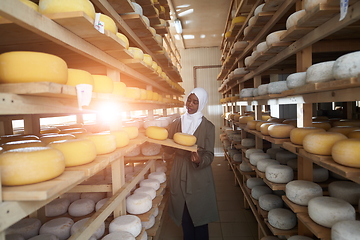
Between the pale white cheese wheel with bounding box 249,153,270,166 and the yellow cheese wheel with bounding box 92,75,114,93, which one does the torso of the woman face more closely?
the yellow cheese wheel

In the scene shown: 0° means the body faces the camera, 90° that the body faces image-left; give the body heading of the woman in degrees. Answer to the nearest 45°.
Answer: approximately 45°

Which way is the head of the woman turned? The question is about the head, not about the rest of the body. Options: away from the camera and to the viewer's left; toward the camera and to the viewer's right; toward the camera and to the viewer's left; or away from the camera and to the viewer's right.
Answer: toward the camera and to the viewer's left

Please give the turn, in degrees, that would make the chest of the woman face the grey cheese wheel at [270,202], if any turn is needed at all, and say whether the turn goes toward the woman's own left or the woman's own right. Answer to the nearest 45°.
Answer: approximately 135° to the woman's own left

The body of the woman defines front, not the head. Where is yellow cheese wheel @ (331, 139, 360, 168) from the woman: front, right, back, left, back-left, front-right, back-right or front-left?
left

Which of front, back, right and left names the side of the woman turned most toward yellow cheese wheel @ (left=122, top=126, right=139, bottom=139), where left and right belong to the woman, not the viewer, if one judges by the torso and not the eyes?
front

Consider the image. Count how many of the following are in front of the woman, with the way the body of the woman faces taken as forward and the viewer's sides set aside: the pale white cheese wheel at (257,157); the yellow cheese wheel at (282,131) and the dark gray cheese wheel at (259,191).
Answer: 0

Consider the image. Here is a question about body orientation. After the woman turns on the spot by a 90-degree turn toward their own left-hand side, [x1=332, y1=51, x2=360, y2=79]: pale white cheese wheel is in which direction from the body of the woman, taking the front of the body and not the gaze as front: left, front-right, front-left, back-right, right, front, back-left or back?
front

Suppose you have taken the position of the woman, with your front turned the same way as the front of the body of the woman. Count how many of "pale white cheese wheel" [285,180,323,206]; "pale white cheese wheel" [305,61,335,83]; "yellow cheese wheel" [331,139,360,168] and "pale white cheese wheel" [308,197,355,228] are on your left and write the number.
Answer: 4

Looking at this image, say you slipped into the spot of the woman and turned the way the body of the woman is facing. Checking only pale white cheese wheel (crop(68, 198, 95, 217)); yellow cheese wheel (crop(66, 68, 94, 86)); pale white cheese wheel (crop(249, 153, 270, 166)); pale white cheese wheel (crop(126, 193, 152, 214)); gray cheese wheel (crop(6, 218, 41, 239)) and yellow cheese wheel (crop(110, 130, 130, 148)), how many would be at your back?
1

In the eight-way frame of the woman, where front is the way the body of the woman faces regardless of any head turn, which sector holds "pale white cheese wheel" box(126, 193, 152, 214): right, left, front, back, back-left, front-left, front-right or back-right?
front

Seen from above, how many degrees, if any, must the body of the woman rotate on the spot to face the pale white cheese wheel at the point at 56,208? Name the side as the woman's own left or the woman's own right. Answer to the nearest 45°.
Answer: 0° — they already face it
